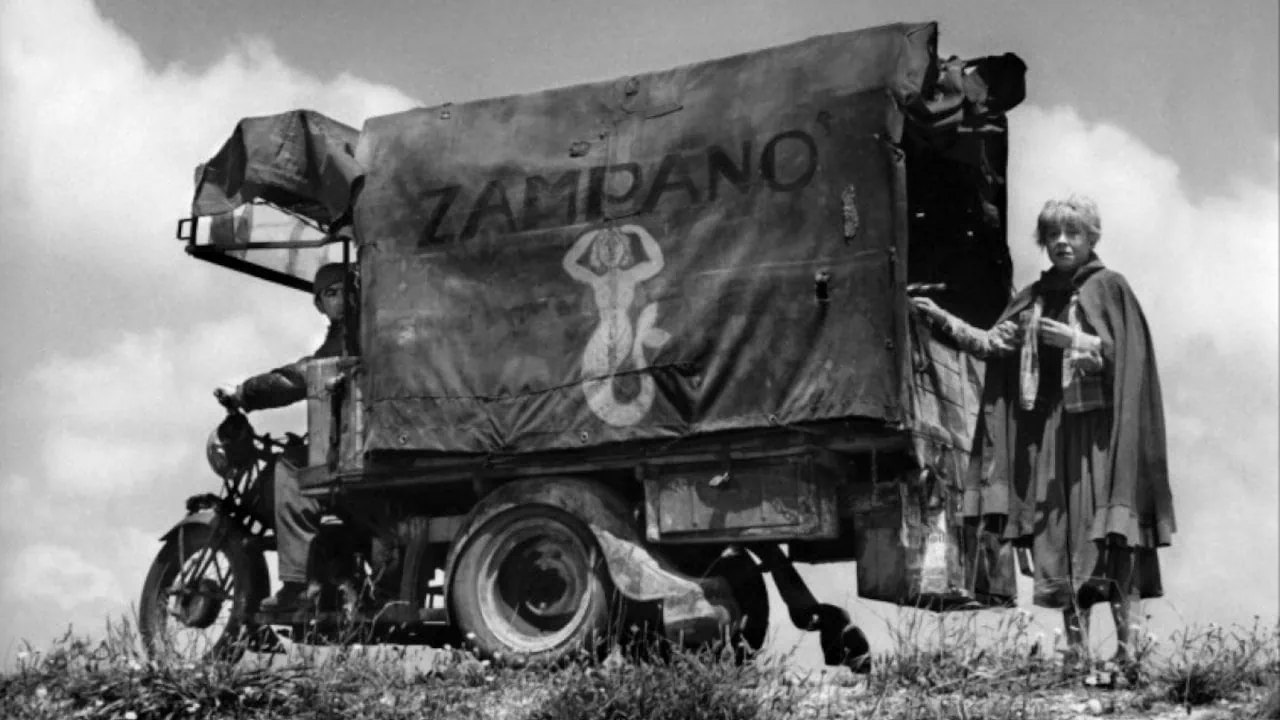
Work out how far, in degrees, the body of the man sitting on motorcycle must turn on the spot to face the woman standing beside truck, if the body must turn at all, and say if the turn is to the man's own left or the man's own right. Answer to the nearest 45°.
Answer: approximately 135° to the man's own left

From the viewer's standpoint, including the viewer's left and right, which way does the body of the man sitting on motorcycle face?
facing to the left of the viewer
